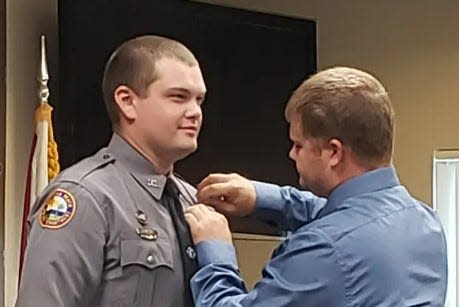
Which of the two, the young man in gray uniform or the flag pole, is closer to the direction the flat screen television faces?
the young man in gray uniform

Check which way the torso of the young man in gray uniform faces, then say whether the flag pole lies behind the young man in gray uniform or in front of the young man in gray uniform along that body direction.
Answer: behind

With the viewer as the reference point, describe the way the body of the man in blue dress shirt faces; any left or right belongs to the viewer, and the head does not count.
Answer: facing away from the viewer and to the left of the viewer

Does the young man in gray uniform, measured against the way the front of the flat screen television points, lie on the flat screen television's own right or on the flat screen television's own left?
on the flat screen television's own right

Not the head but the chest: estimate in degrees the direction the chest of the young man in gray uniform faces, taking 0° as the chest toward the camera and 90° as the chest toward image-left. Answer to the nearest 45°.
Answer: approximately 315°

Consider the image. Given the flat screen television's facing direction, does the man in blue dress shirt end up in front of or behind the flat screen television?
in front

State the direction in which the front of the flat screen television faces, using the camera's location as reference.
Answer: facing the viewer and to the right of the viewer

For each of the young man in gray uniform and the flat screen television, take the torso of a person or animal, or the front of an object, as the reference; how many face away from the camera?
0

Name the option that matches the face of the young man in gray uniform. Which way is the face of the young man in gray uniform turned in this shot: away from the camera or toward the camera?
toward the camera

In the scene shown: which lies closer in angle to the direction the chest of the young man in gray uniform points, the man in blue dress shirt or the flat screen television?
the man in blue dress shirt
